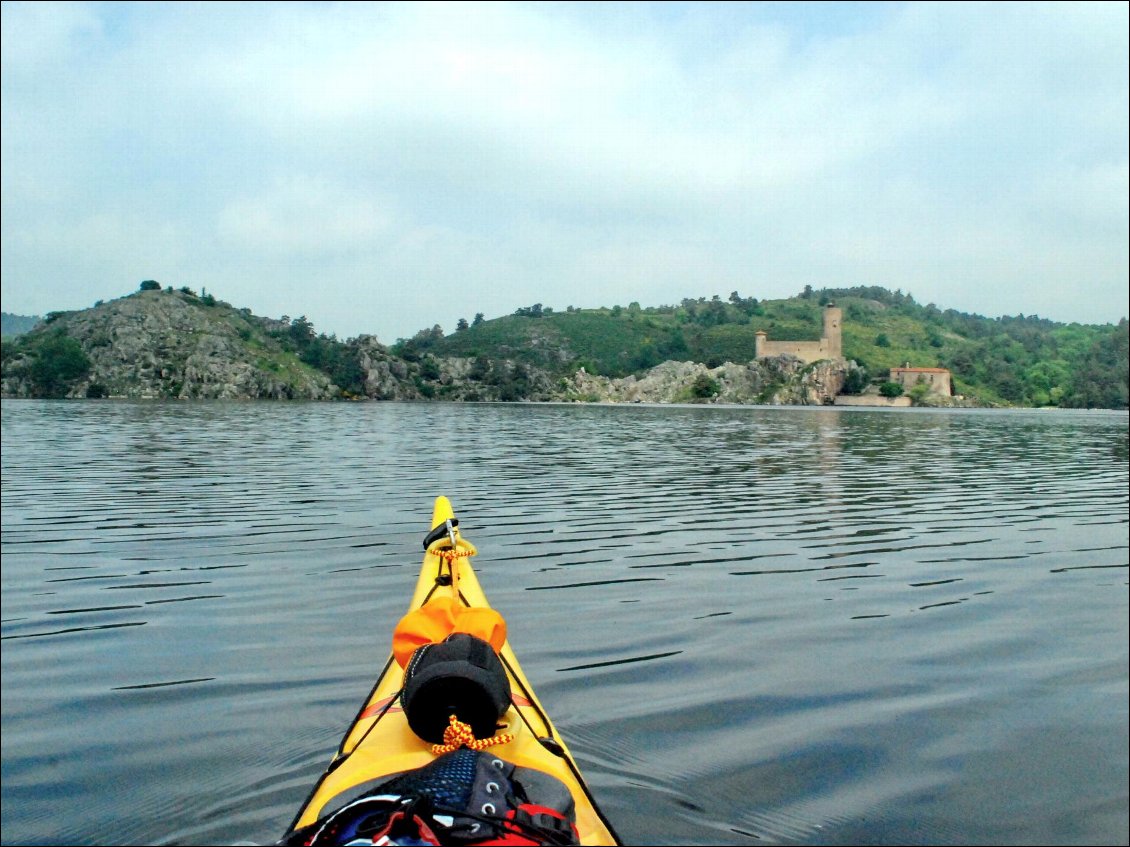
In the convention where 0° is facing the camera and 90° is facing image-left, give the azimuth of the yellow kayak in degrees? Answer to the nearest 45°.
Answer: approximately 180°
